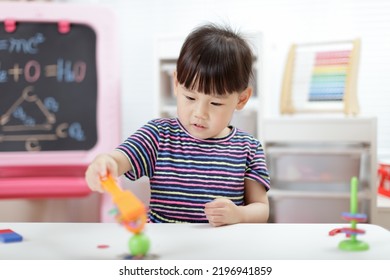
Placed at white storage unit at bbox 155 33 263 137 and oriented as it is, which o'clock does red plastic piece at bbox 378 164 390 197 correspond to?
The red plastic piece is roughly at 9 o'clock from the white storage unit.

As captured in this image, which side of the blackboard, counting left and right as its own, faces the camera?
front

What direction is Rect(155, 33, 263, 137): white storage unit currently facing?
toward the camera

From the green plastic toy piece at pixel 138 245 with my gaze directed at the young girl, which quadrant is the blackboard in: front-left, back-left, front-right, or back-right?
front-left

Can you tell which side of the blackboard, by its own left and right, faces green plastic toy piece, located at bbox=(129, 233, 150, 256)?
front

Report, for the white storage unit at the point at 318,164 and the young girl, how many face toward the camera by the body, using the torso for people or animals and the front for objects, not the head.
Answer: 2

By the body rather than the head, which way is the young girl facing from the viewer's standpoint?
toward the camera

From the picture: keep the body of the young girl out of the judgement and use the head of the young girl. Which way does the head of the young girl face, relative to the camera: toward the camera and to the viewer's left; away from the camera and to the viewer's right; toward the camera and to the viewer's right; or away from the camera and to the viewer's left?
toward the camera and to the viewer's left

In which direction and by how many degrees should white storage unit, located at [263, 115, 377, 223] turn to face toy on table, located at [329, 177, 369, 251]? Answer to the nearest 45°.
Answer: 0° — it already faces it

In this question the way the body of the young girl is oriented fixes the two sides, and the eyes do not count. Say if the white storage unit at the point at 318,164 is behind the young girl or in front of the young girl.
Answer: behind

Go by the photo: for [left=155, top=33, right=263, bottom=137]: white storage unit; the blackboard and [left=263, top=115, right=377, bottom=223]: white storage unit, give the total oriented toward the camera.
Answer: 3

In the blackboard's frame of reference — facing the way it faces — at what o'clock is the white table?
The white table is roughly at 12 o'clock from the blackboard.

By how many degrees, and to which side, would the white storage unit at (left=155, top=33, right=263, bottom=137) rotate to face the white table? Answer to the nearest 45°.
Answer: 0° — it already faces it
